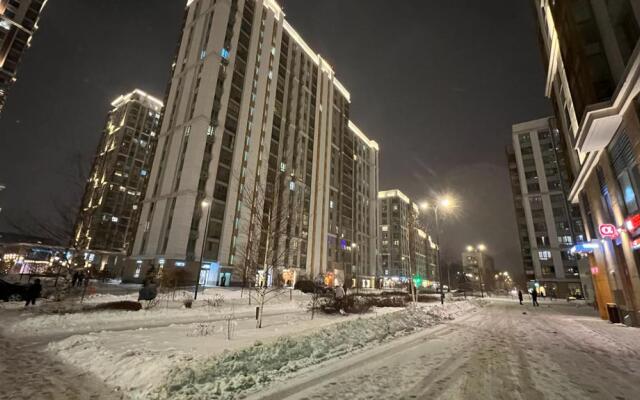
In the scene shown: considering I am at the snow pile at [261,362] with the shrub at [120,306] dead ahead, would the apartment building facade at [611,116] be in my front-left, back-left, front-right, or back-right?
back-right

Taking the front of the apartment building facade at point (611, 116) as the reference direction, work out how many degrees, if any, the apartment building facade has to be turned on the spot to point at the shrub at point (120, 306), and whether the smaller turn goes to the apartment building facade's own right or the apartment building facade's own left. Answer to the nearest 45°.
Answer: approximately 45° to the apartment building facade's own left

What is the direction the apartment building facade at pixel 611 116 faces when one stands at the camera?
facing to the left of the viewer

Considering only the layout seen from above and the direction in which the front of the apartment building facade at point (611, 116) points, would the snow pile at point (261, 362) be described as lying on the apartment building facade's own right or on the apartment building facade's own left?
on the apartment building facade's own left
